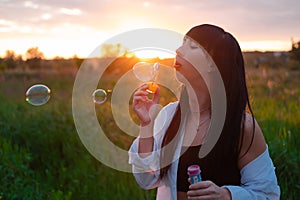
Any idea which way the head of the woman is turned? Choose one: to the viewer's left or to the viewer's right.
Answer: to the viewer's left

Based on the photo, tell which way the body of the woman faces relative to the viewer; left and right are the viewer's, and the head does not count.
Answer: facing the viewer and to the left of the viewer

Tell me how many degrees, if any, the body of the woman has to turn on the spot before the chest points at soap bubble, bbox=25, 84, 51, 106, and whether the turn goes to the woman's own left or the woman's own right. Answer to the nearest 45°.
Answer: approximately 90° to the woman's own right
